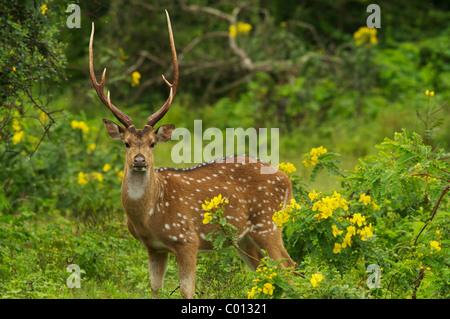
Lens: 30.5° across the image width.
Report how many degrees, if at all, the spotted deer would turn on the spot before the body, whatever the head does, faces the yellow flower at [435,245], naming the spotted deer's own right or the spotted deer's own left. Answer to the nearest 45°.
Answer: approximately 135° to the spotted deer's own left

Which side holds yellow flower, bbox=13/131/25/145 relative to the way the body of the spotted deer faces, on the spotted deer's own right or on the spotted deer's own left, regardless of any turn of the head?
on the spotted deer's own right

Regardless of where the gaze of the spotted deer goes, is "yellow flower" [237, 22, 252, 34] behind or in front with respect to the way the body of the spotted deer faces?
behind

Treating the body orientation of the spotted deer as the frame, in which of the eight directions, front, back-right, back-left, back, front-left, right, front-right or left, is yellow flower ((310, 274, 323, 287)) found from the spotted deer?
left

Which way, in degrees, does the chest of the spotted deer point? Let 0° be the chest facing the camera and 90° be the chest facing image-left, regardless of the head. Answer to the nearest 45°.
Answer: approximately 45°

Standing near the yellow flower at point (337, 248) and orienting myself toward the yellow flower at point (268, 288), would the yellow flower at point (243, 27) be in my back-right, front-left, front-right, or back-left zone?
back-right

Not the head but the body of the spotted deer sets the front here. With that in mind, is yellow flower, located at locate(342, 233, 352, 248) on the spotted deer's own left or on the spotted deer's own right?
on the spotted deer's own left

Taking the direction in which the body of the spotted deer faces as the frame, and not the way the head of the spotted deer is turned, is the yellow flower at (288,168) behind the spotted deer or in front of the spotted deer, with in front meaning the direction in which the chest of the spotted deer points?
behind
